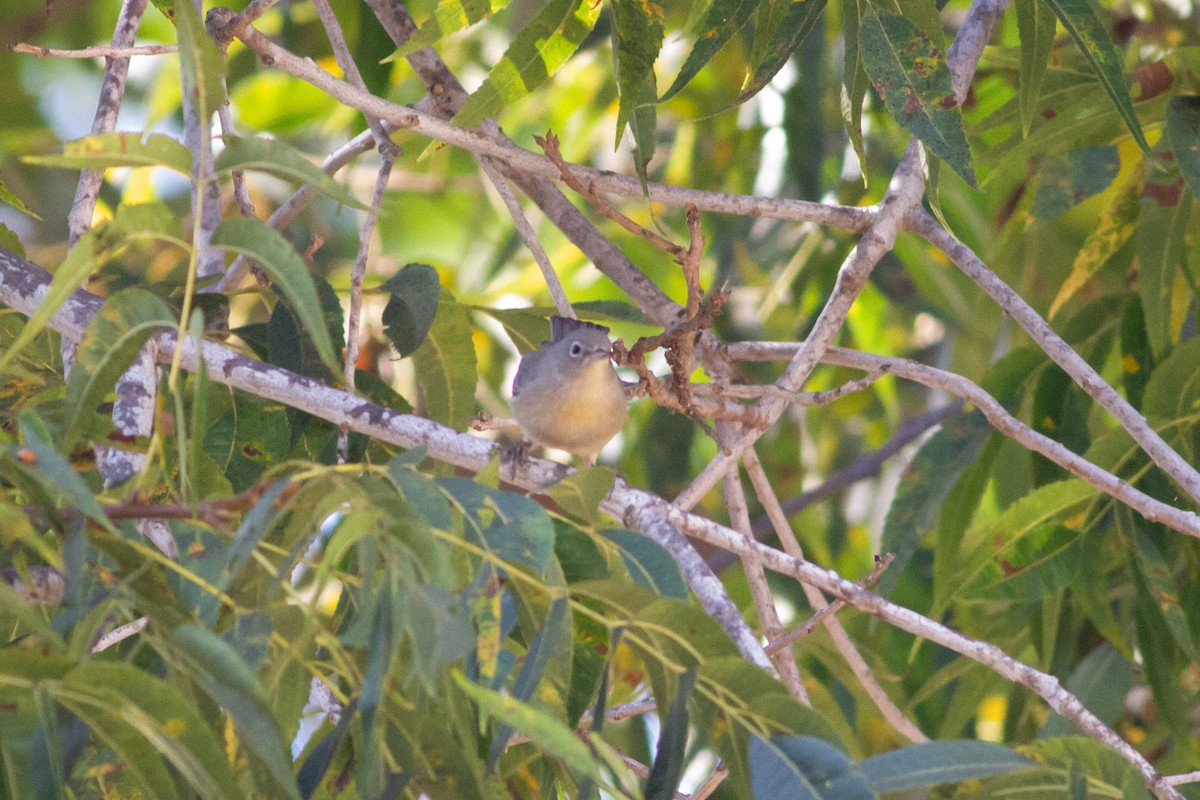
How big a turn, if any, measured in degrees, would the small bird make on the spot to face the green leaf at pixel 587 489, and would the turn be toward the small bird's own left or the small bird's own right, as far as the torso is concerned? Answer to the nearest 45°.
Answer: approximately 45° to the small bird's own right

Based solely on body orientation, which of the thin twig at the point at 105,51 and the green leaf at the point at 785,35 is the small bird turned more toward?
the green leaf

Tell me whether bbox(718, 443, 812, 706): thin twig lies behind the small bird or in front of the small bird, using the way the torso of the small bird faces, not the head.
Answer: in front

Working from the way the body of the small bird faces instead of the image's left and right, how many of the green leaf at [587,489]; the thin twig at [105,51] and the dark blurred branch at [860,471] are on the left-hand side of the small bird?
1

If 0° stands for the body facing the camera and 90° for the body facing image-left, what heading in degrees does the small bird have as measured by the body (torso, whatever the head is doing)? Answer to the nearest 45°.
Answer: approximately 315°

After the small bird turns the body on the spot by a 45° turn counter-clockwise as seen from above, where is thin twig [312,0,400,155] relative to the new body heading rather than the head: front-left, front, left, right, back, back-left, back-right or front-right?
back-right

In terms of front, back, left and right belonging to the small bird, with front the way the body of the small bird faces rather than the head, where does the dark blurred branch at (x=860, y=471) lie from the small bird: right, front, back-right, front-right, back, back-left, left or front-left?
left
